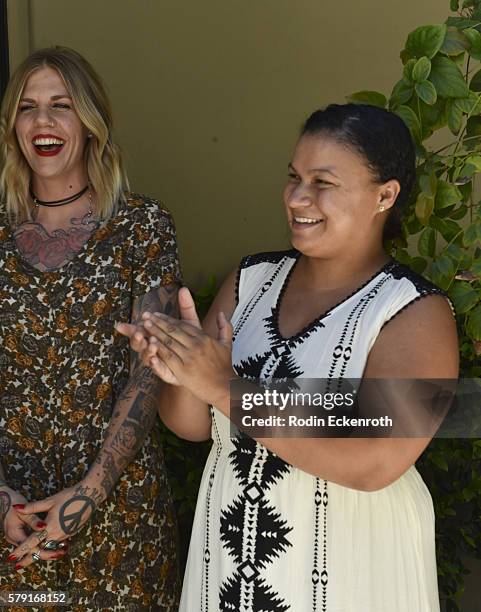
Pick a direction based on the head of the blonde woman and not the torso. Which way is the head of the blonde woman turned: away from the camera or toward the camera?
toward the camera

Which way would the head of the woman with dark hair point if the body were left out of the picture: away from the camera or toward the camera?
toward the camera

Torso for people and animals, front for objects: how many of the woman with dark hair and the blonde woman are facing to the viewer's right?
0

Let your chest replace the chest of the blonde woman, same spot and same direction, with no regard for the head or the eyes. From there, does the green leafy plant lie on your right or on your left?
on your left

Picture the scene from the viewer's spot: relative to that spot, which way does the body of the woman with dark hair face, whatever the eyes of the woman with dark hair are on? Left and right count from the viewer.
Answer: facing the viewer and to the left of the viewer

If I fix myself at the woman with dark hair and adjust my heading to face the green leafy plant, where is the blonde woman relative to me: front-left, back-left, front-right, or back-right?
back-left

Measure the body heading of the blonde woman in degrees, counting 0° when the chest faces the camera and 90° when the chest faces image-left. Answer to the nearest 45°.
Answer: approximately 45°

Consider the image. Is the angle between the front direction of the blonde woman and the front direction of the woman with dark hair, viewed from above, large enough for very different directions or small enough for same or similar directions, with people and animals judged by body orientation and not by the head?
same or similar directions

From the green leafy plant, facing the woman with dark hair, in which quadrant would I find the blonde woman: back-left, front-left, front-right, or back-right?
front-right

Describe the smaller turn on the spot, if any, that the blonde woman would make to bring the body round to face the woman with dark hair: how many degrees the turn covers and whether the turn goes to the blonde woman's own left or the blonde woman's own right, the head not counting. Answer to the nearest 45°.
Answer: approximately 90° to the blonde woman's own left
